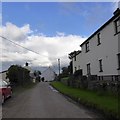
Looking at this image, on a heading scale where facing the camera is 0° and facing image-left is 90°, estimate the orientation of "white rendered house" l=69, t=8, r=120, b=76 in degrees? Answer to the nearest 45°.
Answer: approximately 45°
